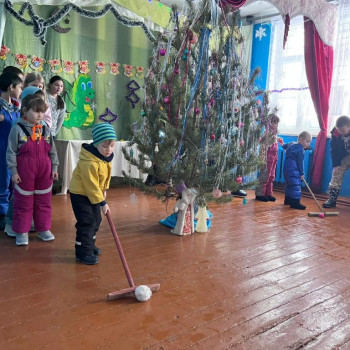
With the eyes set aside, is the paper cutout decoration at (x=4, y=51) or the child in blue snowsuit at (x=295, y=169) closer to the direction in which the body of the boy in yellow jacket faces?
the child in blue snowsuit

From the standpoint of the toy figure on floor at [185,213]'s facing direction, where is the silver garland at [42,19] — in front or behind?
behind

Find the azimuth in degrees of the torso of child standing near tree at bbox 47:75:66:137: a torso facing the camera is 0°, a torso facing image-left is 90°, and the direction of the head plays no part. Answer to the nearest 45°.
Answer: approximately 315°

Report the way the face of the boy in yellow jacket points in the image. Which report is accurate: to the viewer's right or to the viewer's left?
to the viewer's right

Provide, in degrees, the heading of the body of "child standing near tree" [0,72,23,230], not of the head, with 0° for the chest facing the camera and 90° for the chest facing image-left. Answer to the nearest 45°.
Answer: approximately 270°

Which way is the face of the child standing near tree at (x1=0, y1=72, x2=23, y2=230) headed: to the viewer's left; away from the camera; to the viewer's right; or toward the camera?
to the viewer's right

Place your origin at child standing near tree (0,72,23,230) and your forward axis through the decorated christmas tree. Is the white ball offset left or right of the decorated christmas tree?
right

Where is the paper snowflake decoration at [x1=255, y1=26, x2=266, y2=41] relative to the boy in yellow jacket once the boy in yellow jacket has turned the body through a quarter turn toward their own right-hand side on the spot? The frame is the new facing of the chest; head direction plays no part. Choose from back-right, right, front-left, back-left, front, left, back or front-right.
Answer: back

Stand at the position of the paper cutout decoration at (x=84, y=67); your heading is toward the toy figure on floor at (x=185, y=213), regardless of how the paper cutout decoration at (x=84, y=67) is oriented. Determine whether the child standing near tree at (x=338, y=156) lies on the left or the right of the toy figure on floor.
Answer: left

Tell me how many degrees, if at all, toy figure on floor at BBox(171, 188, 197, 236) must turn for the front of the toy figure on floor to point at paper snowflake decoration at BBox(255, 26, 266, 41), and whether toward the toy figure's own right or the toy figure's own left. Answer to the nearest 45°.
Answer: approximately 135° to the toy figure's own left
